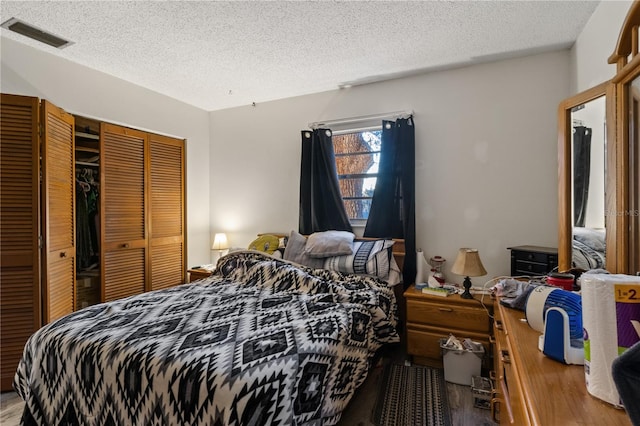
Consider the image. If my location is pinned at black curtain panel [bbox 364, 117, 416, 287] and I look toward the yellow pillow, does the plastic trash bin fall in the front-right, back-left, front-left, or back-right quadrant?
back-left

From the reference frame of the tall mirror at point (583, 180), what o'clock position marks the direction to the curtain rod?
The curtain rod is roughly at 2 o'clock from the tall mirror.

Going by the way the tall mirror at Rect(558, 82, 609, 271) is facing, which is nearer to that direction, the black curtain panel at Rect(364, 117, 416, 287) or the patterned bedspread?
the patterned bedspread

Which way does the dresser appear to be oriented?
to the viewer's left

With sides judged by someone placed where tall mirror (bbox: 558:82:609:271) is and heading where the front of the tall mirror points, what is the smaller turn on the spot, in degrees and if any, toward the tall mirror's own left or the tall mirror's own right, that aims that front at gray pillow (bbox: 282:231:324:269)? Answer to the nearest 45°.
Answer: approximately 45° to the tall mirror's own right

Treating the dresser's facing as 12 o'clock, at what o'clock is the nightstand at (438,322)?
The nightstand is roughly at 2 o'clock from the dresser.

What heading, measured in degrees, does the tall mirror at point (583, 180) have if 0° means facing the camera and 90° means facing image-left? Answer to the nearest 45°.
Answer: approximately 45°
